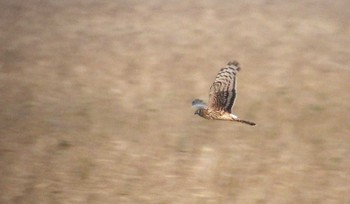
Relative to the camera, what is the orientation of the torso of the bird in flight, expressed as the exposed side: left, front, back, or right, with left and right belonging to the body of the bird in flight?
left
